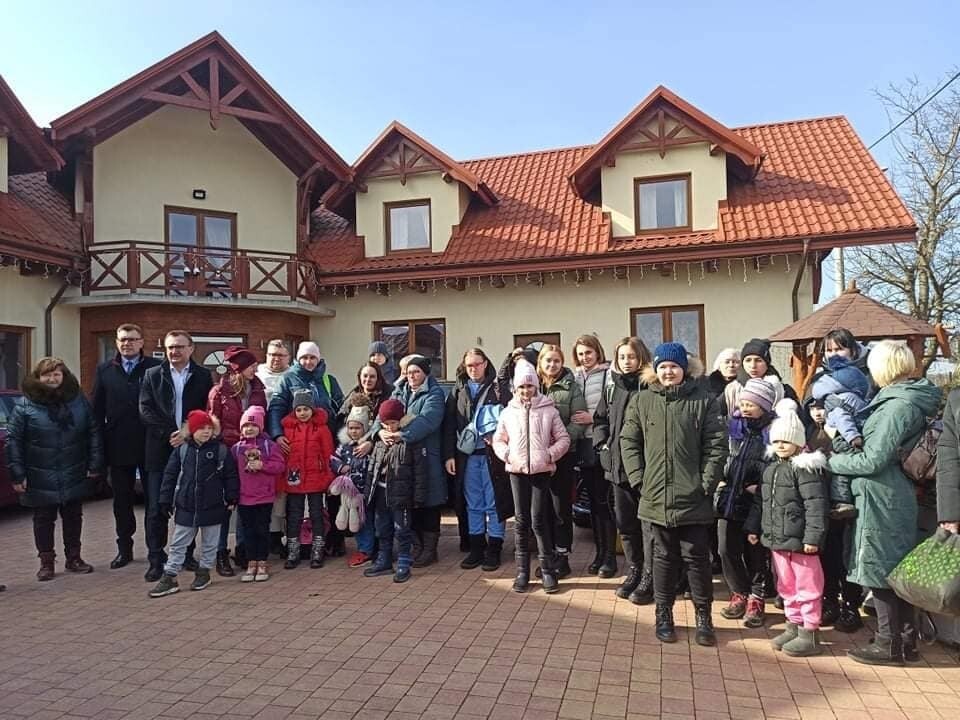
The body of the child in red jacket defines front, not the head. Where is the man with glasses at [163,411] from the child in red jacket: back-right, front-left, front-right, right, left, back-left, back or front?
right

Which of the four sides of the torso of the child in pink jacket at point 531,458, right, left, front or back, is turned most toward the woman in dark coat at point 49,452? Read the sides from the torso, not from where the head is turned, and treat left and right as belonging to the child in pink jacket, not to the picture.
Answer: right

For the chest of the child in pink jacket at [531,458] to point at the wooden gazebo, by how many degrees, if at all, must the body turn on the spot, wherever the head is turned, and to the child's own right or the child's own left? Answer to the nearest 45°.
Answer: approximately 135° to the child's own left

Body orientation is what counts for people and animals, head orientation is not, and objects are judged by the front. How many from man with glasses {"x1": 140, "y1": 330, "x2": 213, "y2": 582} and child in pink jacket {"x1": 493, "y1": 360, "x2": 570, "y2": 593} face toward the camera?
2

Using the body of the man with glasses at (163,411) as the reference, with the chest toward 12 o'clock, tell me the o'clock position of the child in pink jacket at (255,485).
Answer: The child in pink jacket is roughly at 10 o'clock from the man with glasses.

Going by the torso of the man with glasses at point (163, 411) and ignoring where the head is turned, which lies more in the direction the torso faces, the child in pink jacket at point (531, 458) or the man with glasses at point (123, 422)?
the child in pink jacket
